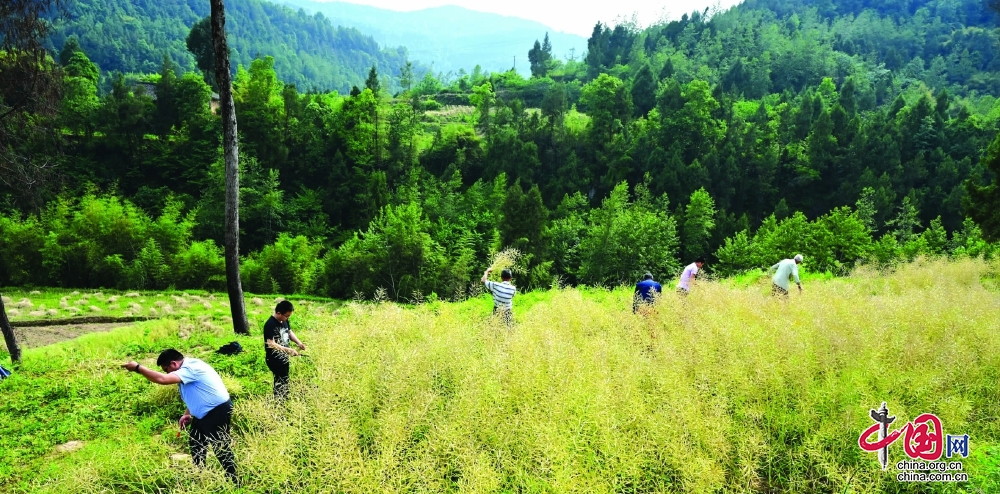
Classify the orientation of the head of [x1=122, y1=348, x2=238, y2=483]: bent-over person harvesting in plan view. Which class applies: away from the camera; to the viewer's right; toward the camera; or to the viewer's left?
to the viewer's left

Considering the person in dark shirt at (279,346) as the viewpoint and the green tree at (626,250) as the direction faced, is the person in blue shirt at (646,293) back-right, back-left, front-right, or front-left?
front-right

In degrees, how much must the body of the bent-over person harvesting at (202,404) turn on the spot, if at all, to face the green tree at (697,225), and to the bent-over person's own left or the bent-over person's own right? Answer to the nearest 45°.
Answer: approximately 135° to the bent-over person's own right

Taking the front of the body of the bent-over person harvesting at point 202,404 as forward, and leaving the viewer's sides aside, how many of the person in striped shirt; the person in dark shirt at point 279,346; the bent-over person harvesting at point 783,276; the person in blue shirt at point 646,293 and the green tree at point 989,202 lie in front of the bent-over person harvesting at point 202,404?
0

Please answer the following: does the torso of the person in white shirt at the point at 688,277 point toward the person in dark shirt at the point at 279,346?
no

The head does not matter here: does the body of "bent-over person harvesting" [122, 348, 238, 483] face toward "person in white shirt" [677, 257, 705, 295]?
no

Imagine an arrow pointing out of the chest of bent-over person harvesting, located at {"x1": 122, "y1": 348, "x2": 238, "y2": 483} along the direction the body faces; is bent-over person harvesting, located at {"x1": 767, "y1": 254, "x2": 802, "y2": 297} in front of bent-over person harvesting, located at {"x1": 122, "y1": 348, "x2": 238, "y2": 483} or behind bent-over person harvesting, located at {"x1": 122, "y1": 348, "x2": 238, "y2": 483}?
behind

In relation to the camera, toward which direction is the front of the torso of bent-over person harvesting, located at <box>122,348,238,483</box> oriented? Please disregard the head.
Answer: to the viewer's left

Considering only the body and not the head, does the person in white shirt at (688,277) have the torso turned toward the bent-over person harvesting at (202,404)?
no

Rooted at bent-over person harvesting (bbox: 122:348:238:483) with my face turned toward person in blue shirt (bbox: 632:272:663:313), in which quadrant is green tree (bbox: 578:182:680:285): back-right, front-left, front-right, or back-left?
front-left
